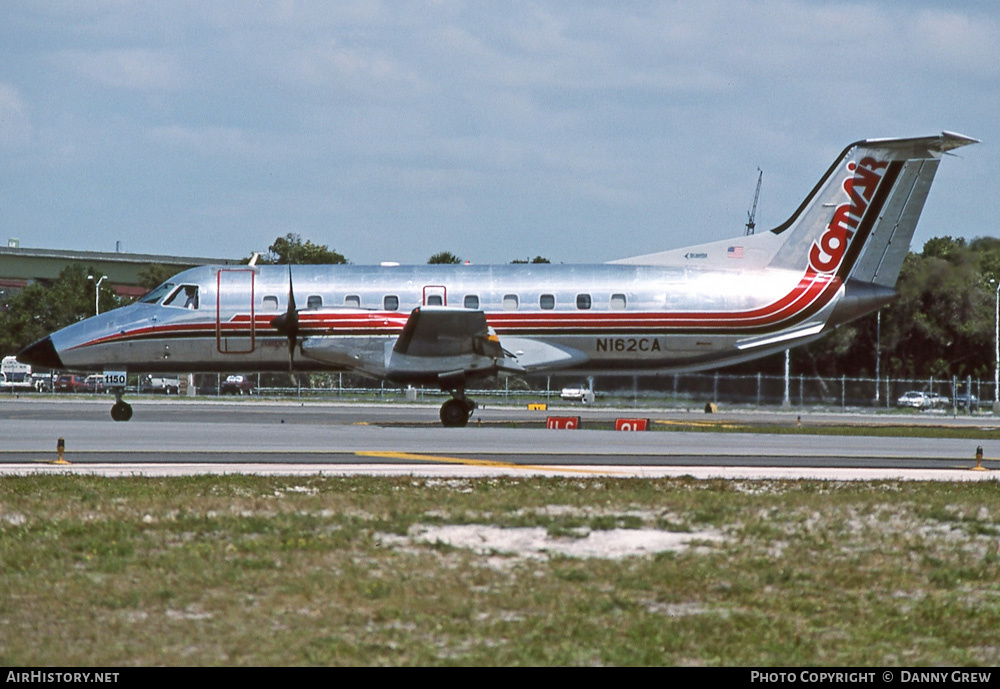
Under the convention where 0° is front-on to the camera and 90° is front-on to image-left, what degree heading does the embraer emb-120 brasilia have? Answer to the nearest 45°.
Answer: approximately 90°
